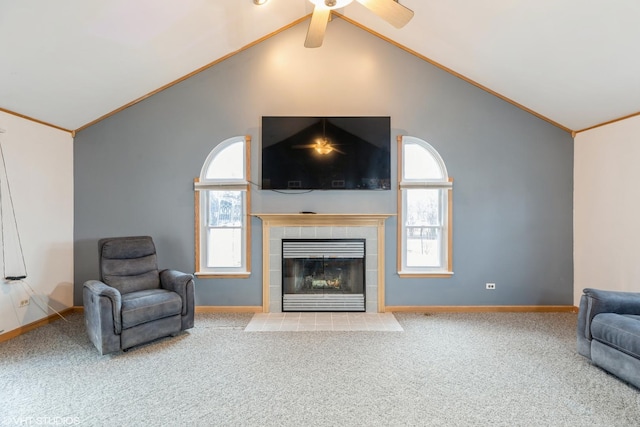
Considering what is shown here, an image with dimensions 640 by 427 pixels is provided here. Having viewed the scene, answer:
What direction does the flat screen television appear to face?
toward the camera

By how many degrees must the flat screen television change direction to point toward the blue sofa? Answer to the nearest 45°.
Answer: approximately 45° to its left

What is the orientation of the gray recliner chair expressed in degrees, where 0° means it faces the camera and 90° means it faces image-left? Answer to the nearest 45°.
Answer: approximately 315°

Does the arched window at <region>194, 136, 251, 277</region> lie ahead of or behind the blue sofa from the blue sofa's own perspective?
ahead

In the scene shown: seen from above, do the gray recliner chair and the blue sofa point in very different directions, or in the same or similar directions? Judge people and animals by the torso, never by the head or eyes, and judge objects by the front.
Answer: very different directions

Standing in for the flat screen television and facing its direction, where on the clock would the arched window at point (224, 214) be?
The arched window is roughly at 3 o'clock from the flat screen television.

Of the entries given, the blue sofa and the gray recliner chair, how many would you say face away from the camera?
0

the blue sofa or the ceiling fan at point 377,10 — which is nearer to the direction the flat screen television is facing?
the ceiling fan

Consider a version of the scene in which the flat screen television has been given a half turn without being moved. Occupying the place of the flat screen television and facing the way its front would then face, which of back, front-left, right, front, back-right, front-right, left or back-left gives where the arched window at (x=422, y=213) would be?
right

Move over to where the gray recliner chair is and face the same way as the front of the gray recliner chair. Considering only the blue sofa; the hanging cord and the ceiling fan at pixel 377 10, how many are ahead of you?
2

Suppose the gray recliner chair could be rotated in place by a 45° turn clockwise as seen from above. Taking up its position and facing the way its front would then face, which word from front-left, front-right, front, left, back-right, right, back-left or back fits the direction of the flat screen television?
left

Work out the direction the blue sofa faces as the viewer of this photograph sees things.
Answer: facing the viewer and to the left of the viewer

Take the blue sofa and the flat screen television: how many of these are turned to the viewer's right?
0

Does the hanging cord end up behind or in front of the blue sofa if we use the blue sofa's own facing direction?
in front

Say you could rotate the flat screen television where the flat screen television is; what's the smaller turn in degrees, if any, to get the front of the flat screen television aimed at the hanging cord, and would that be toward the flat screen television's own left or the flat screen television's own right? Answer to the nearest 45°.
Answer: approximately 90° to the flat screen television's own right

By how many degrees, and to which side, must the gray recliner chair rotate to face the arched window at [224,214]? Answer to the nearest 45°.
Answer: approximately 90° to its left

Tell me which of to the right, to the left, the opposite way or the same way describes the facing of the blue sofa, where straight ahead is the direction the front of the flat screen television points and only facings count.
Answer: to the right
